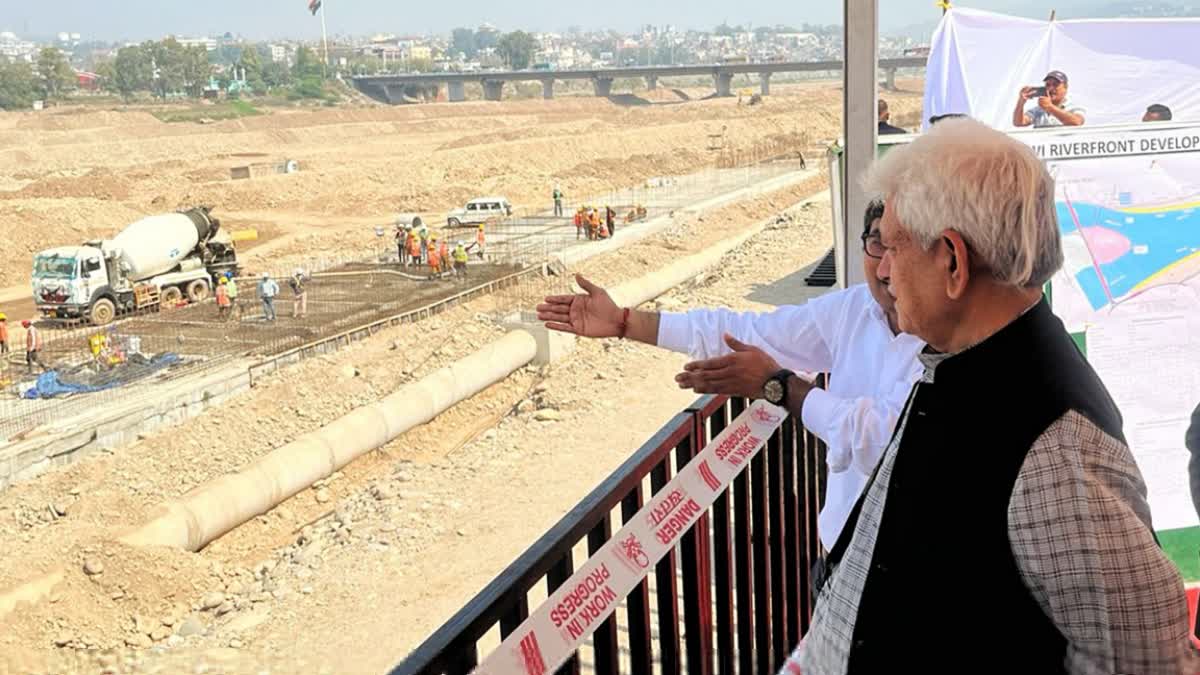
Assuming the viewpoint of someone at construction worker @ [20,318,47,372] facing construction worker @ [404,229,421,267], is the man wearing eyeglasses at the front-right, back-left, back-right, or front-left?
back-right

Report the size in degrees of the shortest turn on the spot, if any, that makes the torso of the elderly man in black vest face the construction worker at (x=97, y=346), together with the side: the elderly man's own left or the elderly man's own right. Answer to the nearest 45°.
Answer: approximately 45° to the elderly man's own right

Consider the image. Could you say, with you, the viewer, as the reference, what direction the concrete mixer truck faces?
facing the viewer and to the left of the viewer

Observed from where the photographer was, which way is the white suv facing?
facing to the left of the viewer

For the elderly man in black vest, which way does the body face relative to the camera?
to the viewer's left

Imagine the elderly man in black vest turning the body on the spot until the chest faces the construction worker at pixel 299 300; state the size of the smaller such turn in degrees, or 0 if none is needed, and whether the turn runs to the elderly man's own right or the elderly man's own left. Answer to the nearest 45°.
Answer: approximately 45° to the elderly man's own right

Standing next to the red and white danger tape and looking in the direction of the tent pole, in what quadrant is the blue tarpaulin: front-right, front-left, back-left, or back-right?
front-left

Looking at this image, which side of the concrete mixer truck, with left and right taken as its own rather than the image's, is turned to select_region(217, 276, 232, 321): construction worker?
left

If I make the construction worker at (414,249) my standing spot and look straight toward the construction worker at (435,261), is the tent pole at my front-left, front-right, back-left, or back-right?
front-right

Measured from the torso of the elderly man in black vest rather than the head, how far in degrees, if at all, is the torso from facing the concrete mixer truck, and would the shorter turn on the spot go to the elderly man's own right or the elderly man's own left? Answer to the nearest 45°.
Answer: approximately 45° to the elderly man's own right

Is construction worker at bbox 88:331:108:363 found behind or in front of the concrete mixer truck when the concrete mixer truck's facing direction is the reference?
in front
